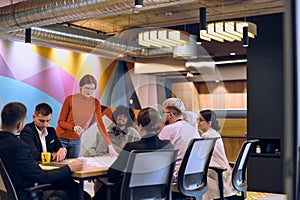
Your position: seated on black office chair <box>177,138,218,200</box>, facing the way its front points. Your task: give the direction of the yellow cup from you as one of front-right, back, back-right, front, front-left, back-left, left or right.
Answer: front-left

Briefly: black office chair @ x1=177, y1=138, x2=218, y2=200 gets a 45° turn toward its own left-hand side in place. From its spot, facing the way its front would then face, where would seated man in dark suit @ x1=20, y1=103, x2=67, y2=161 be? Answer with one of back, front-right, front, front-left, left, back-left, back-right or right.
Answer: front

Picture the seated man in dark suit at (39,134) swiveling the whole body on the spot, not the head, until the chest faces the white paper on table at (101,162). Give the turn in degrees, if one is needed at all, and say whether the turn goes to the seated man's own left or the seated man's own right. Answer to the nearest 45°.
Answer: approximately 45° to the seated man's own left

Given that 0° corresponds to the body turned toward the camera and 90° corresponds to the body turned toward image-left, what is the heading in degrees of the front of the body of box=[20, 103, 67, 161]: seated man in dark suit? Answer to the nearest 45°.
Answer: approximately 315°

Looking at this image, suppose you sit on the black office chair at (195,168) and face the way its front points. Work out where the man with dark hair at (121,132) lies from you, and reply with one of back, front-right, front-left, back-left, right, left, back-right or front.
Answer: front

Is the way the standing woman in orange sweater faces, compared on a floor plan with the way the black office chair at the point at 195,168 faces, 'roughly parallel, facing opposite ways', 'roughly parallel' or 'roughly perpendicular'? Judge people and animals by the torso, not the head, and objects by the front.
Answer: roughly parallel, facing opposite ways

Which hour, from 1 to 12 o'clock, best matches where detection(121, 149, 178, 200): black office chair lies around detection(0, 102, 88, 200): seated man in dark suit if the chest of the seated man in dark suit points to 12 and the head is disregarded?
The black office chair is roughly at 2 o'clock from the seated man in dark suit.

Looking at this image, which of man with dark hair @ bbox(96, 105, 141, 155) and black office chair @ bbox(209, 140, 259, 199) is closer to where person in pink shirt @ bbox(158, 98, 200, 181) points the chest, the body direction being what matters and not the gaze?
the man with dark hair

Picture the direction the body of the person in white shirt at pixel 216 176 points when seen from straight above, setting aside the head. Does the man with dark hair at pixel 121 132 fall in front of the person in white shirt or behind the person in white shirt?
in front

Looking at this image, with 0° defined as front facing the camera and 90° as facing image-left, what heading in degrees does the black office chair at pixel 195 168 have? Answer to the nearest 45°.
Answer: approximately 135°

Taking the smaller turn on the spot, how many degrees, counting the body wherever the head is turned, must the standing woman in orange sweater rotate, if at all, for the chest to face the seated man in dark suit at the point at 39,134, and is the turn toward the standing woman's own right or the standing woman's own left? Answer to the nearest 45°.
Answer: approximately 45° to the standing woman's own right

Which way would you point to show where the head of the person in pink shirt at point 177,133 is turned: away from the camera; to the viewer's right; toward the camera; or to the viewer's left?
to the viewer's left

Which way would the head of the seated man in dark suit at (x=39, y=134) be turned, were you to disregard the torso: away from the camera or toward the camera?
toward the camera

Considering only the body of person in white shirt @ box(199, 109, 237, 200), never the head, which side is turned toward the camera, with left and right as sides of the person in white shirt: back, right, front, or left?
left

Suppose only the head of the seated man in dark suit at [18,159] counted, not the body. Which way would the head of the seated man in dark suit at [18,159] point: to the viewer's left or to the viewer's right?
to the viewer's right

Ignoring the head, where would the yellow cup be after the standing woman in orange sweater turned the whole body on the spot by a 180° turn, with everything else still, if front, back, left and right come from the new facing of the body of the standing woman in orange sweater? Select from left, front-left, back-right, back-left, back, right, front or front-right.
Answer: back-left

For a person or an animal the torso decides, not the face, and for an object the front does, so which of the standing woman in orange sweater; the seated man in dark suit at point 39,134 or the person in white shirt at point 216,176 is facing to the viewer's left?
the person in white shirt

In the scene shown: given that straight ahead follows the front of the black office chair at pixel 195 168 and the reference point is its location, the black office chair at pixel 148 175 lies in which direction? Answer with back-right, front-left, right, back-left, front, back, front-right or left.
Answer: left
